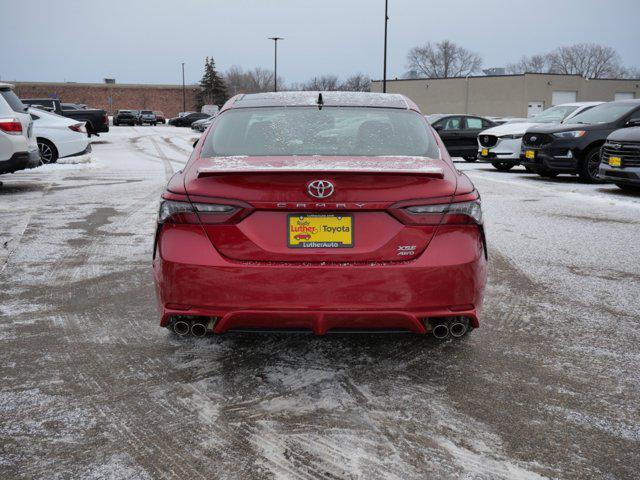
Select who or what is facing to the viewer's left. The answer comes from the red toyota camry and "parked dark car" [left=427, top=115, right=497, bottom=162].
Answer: the parked dark car

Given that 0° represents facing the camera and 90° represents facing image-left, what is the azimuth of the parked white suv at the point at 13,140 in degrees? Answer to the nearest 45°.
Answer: approximately 135°

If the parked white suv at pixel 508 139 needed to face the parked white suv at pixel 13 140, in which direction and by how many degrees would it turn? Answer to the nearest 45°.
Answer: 0° — it already faces it

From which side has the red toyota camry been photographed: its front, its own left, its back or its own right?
back

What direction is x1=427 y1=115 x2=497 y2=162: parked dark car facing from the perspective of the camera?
to the viewer's left

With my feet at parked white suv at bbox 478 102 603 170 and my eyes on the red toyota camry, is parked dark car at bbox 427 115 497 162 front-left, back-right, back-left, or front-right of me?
back-right

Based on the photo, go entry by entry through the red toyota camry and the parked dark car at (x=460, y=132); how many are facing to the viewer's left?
1
